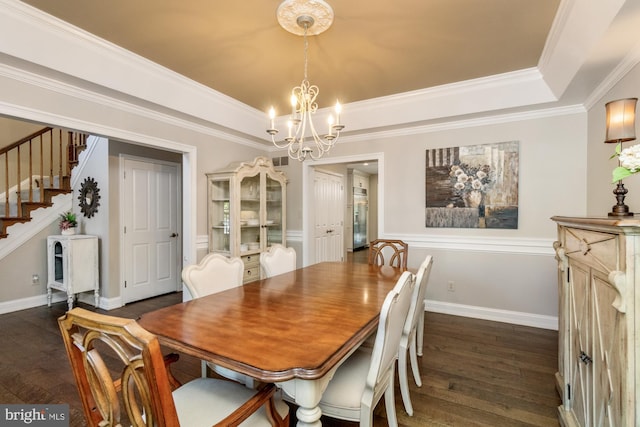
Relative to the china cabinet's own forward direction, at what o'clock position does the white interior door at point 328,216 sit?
The white interior door is roughly at 9 o'clock from the china cabinet.

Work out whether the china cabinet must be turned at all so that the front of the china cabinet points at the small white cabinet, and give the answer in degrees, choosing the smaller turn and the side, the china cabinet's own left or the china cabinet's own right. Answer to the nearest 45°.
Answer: approximately 135° to the china cabinet's own right

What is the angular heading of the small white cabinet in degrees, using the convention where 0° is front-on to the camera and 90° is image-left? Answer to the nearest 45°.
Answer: approximately 45°

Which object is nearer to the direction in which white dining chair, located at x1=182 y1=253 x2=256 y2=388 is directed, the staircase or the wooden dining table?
the wooden dining table

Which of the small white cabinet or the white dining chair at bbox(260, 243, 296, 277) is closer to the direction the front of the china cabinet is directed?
the white dining chair

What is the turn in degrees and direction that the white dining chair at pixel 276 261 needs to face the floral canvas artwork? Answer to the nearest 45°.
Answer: approximately 45° to its left
